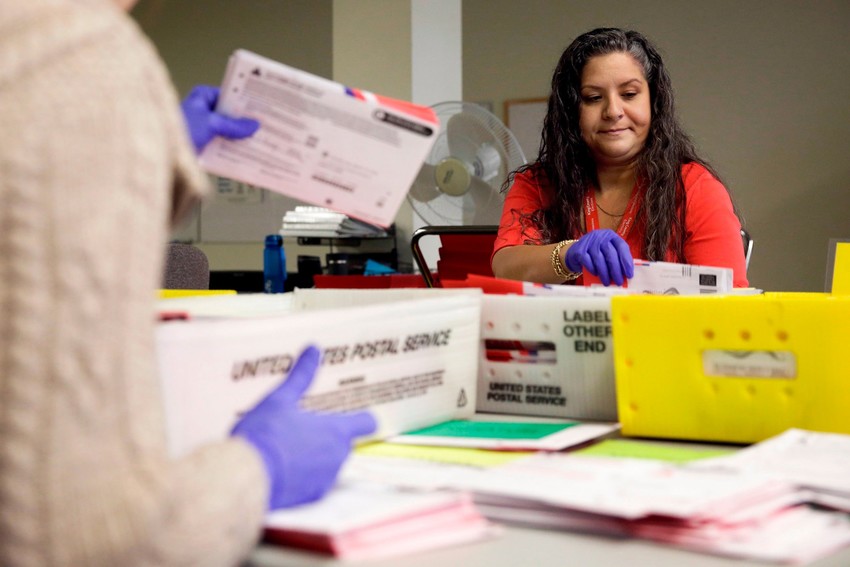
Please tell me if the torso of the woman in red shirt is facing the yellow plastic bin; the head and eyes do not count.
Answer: yes

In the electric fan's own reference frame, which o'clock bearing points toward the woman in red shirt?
The woman in red shirt is roughly at 10 o'clock from the electric fan.

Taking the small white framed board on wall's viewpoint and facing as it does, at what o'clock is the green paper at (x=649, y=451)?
The green paper is roughly at 12 o'clock from the small white framed board on wall.

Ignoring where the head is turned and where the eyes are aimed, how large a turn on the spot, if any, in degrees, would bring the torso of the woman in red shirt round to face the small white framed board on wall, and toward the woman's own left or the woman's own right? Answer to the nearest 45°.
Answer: approximately 180°

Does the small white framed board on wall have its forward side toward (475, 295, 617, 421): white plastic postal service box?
yes

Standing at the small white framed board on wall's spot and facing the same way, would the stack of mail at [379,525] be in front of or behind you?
in front

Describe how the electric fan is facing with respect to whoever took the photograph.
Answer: facing the viewer and to the left of the viewer

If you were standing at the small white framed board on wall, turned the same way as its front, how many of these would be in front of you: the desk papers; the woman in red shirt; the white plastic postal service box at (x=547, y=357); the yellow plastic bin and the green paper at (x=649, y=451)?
5

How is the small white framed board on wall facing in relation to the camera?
toward the camera

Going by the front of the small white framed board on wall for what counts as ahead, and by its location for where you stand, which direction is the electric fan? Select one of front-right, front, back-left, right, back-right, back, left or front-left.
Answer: front

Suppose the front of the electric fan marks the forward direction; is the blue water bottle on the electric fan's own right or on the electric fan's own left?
on the electric fan's own right

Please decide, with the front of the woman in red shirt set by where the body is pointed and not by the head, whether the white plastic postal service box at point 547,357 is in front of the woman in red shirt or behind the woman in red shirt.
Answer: in front

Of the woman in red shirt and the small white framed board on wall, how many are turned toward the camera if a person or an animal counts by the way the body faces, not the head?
2

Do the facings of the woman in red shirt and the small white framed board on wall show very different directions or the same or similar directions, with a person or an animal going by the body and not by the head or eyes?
same or similar directions

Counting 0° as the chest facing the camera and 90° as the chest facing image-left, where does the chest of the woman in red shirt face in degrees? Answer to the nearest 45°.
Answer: approximately 0°

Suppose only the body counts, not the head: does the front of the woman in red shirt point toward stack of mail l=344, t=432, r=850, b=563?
yes

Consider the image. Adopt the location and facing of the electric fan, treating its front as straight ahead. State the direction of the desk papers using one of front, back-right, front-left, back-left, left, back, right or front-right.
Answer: front-left
